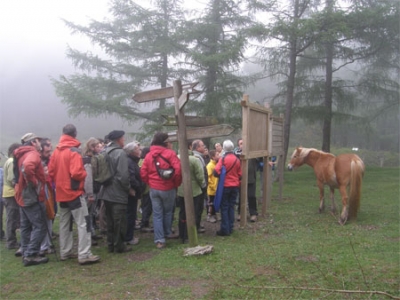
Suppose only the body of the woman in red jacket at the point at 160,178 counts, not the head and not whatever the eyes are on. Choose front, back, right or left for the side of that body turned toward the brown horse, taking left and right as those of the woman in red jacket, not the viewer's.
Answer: right

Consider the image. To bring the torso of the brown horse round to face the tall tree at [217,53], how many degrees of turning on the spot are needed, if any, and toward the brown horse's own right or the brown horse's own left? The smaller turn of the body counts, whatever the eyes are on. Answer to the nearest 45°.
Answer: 0° — it already faces it

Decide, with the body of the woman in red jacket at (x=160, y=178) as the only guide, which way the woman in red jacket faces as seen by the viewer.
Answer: away from the camera

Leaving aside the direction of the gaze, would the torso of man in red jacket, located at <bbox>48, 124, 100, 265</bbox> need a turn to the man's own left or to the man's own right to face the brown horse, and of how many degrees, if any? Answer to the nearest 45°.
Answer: approximately 45° to the man's own right

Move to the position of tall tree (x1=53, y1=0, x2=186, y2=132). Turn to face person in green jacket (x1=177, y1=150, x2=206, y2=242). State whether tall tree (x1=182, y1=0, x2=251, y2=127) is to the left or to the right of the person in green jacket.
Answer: left

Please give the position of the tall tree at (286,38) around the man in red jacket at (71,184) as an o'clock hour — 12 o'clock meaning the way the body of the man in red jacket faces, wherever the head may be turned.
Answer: The tall tree is roughly at 12 o'clock from the man in red jacket.

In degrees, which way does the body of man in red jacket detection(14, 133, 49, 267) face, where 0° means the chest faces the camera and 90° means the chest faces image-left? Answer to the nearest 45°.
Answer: approximately 270°
